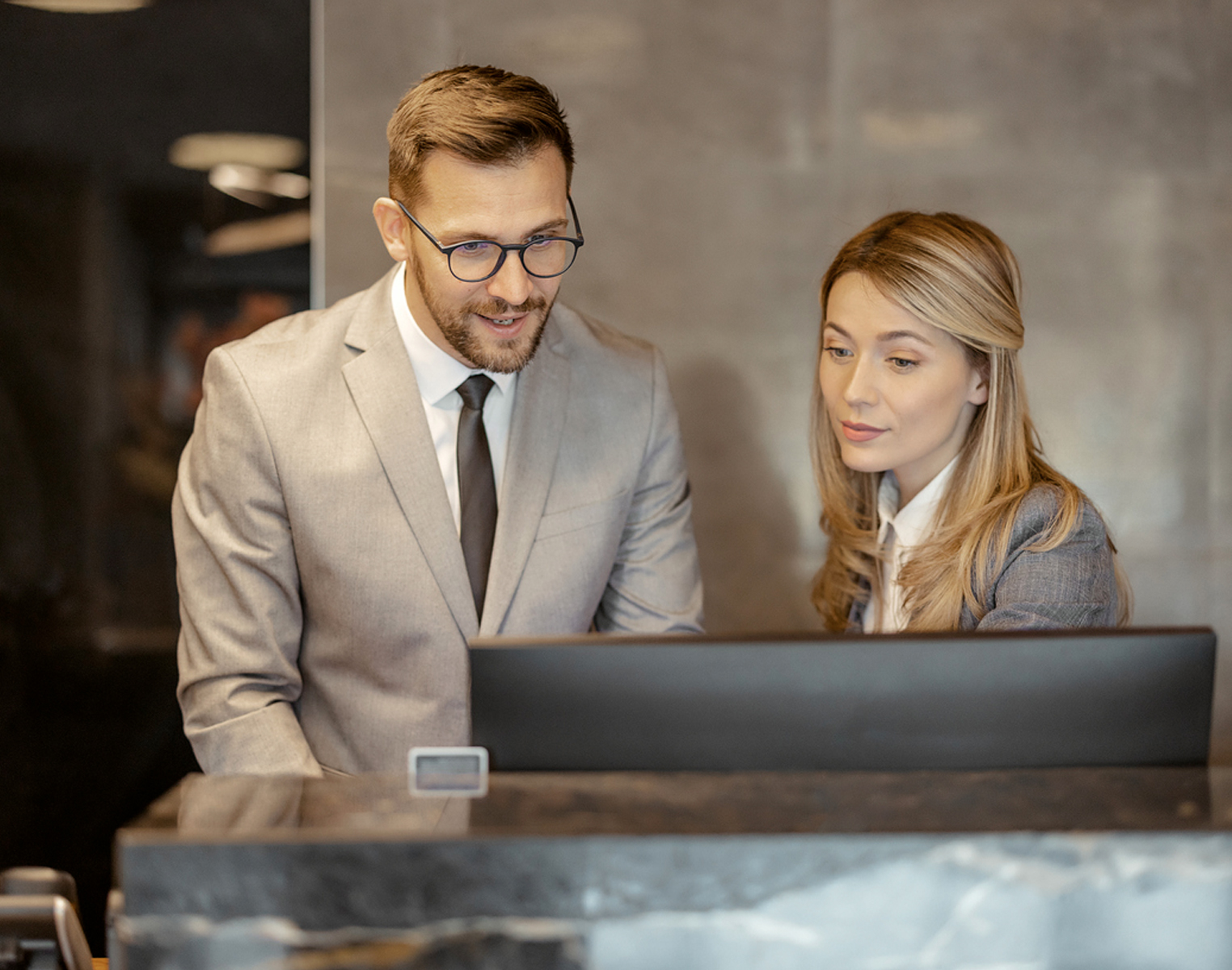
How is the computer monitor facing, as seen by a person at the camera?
facing away from the viewer

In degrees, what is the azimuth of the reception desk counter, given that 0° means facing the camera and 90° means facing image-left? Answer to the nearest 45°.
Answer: approximately 0°

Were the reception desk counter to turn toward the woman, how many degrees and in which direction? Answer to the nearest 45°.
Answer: approximately 180°

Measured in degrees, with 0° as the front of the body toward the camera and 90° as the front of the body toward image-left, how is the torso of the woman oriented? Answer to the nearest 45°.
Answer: approximately 45°

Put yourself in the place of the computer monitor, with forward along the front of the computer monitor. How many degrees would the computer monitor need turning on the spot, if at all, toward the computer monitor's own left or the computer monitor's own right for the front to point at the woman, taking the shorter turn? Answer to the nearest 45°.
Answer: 0° — it already faces them

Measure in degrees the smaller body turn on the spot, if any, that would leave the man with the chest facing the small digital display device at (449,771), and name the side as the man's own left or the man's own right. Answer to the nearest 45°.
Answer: approximately 45° to the man's own right

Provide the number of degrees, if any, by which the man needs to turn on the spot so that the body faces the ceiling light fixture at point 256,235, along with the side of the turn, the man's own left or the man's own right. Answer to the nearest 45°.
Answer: approximately 135° to the man's own left

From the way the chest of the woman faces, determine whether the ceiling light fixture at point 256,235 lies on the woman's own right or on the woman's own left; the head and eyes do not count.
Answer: on the woman's own right

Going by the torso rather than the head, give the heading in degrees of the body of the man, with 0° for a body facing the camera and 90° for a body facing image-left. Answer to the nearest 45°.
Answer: approximately 315°
